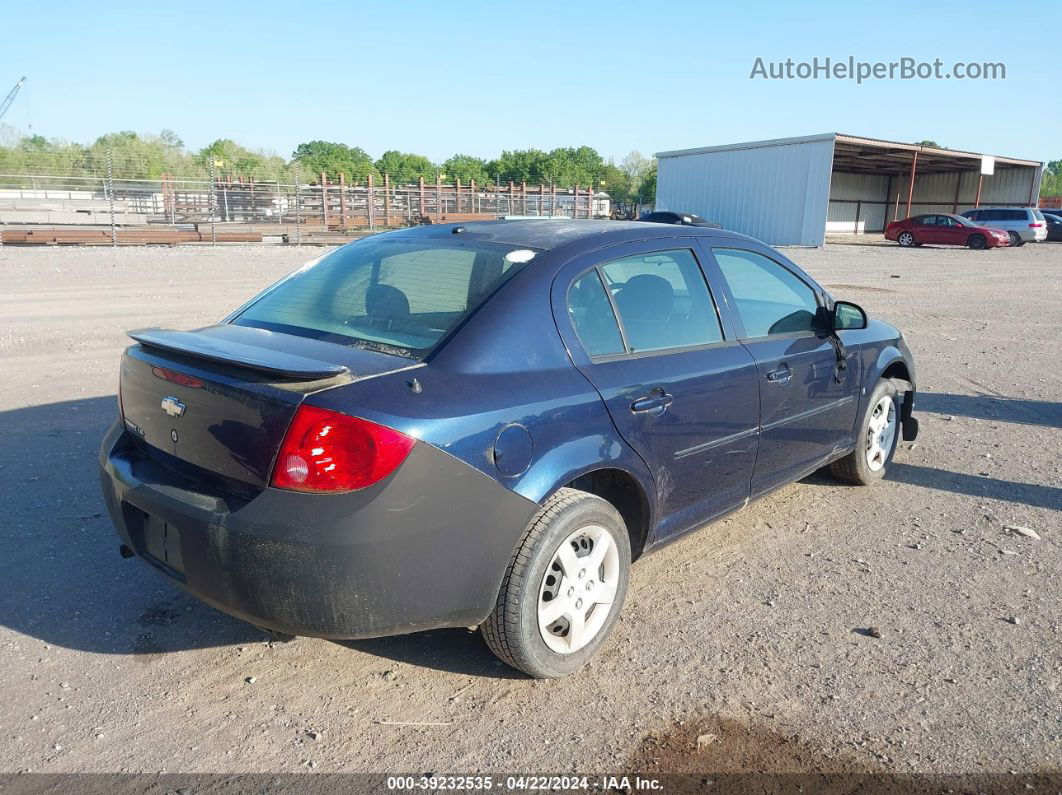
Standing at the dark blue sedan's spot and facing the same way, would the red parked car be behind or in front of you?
in front

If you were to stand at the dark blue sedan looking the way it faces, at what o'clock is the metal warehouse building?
The metal warehouse building is roughly at 11 o'clock from the dark blue sedan.

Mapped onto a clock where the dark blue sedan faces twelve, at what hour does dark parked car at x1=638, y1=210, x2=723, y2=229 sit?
The dark parked car is roughly at 11 o'clock from the dark blue sedan.

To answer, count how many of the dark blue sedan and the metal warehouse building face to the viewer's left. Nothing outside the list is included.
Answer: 0

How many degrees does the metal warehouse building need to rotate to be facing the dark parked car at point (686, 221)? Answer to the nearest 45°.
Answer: approximately 45° to its right

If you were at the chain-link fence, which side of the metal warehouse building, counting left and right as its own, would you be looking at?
right

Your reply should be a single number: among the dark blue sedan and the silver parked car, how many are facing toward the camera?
0

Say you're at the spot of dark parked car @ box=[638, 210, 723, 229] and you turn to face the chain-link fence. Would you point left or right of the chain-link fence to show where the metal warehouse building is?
right

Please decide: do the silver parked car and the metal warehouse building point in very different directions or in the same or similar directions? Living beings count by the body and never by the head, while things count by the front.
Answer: very different directions

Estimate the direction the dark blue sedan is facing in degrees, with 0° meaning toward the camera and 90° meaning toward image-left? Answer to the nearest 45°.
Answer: approximately 225°

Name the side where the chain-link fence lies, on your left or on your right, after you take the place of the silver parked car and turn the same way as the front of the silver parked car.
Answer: on your left
